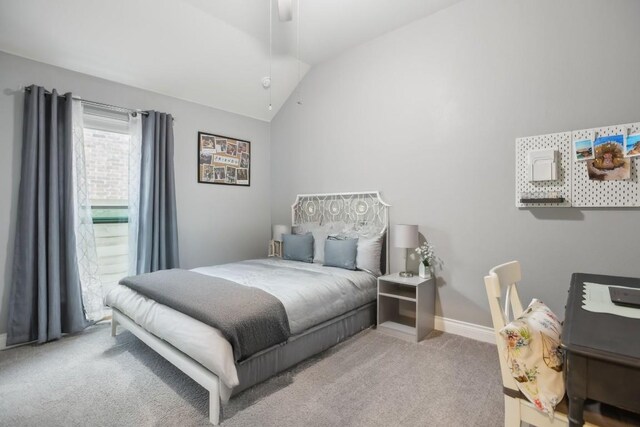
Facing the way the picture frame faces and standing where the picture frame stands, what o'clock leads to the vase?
The vase is roughly at 12 o'clock from the picture frame.

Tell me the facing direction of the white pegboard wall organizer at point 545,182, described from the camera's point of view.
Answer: facing the viewer and to the left of the viewer

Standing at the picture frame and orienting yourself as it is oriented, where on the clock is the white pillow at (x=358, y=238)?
The white pillow is roughly at 12 o'clock from the picture frame.

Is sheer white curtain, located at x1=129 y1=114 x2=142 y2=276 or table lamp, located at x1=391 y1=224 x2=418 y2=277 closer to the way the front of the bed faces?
the sheer white curtain

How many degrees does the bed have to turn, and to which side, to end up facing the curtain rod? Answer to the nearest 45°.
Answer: approximately 90° to its right

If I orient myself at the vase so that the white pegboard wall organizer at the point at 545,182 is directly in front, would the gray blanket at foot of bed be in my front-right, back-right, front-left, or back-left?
back-right

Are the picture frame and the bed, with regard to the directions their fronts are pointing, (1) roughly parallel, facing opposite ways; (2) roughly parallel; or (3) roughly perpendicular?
roughly perpendicular

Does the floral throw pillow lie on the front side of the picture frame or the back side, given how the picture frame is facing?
on the front side

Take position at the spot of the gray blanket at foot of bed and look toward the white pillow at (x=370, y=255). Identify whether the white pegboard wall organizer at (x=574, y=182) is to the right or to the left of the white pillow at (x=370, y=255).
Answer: right

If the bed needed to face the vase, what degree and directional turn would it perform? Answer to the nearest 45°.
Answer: approximately 135° to its left

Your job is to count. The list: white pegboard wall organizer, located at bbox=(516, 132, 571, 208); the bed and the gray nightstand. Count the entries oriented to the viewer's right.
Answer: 0

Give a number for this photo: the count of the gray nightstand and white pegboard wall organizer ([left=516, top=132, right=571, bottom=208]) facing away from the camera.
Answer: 0

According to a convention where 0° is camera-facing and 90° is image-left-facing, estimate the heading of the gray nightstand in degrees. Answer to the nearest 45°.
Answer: approximately 45°

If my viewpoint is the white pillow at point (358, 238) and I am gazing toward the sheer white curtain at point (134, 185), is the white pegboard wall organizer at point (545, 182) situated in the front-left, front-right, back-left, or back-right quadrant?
back-left

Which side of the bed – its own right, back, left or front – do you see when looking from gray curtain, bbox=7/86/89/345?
right

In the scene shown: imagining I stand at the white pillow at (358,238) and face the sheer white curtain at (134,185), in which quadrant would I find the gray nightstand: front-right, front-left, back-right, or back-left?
back-left

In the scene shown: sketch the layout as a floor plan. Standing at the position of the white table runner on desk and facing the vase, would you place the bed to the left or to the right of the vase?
left

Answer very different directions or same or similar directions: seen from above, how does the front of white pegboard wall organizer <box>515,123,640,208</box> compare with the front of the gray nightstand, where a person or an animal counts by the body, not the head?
same or similar directions

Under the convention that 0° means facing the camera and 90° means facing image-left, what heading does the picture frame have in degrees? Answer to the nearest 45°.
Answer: approximately 315°
